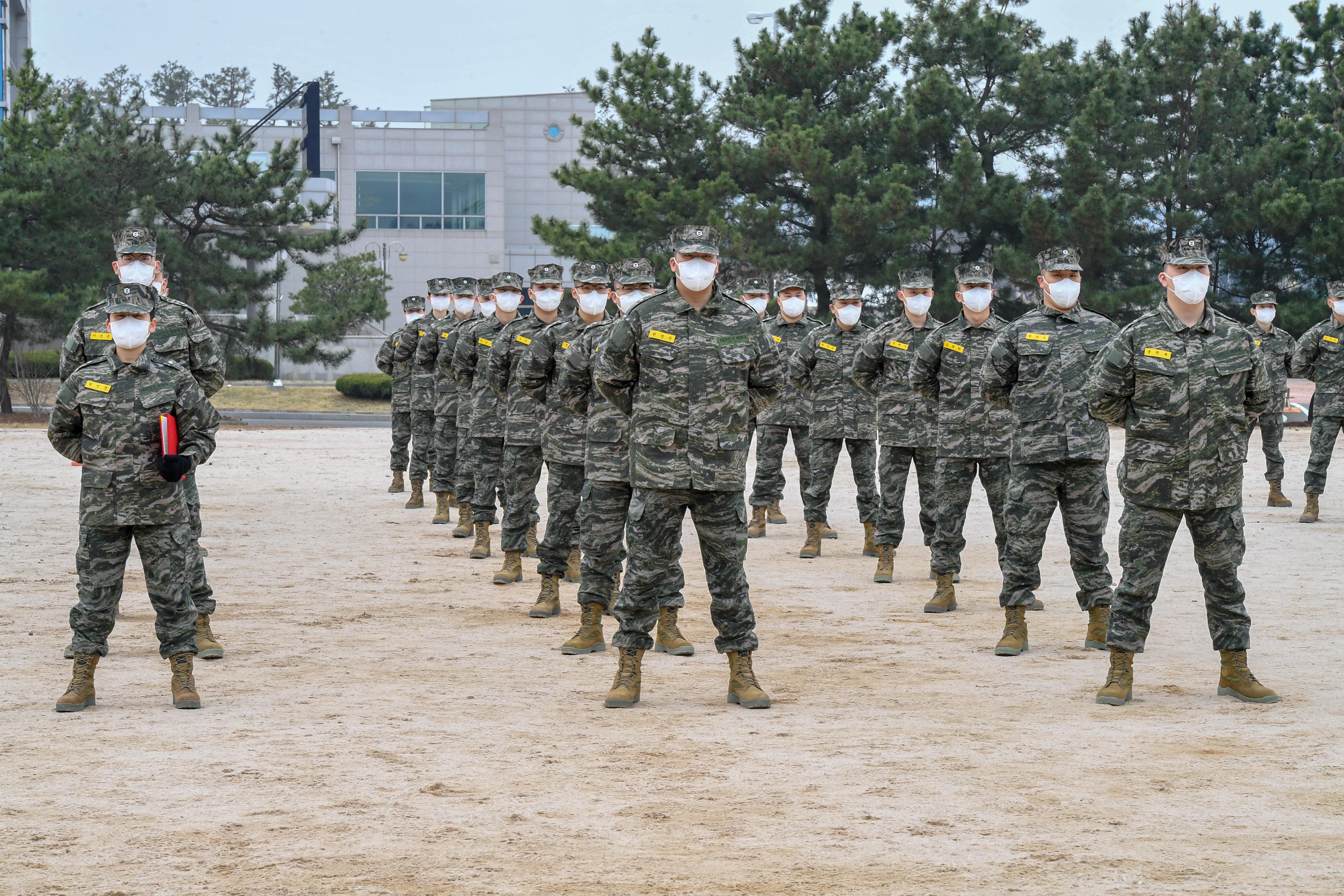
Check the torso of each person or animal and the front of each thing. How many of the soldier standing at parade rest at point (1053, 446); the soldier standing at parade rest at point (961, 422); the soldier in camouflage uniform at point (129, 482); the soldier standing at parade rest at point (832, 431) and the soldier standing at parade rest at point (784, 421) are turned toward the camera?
5

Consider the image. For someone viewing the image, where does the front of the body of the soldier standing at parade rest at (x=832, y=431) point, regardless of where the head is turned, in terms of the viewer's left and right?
facing the viewer

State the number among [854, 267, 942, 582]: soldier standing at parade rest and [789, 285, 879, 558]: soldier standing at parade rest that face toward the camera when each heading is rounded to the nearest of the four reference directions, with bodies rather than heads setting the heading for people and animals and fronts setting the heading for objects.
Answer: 2

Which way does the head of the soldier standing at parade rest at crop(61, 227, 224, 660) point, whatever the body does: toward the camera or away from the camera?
toward the camera

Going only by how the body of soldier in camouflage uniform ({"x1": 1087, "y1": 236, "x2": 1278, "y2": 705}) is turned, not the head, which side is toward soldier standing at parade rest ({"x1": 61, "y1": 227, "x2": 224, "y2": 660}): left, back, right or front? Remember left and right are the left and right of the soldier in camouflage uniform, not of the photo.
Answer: right

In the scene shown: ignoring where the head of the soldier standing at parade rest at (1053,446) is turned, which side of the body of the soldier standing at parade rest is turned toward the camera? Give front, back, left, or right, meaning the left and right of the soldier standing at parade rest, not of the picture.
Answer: front

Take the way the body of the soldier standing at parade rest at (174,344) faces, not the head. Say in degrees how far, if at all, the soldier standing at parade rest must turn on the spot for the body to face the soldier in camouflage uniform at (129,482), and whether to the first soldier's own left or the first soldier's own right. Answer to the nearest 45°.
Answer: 0° — they already face them

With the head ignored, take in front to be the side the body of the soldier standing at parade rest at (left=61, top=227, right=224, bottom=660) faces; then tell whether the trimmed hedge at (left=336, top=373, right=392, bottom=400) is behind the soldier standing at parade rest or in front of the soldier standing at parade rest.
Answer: behind

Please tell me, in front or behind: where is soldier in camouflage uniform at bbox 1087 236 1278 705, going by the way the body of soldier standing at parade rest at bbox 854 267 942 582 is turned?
in front

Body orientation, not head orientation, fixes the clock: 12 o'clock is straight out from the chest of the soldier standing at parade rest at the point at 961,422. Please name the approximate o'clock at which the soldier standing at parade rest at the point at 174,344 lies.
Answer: the soldier standing at parade rest at the point at 174,344 is roughly at 2 o'clock from the soldier standing at parade rest at the point at 961,422.

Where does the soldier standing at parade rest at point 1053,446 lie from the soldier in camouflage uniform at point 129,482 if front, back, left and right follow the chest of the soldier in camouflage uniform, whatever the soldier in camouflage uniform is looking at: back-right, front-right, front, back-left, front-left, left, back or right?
left

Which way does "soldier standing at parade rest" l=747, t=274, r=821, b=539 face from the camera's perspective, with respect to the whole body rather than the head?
toward the camera
